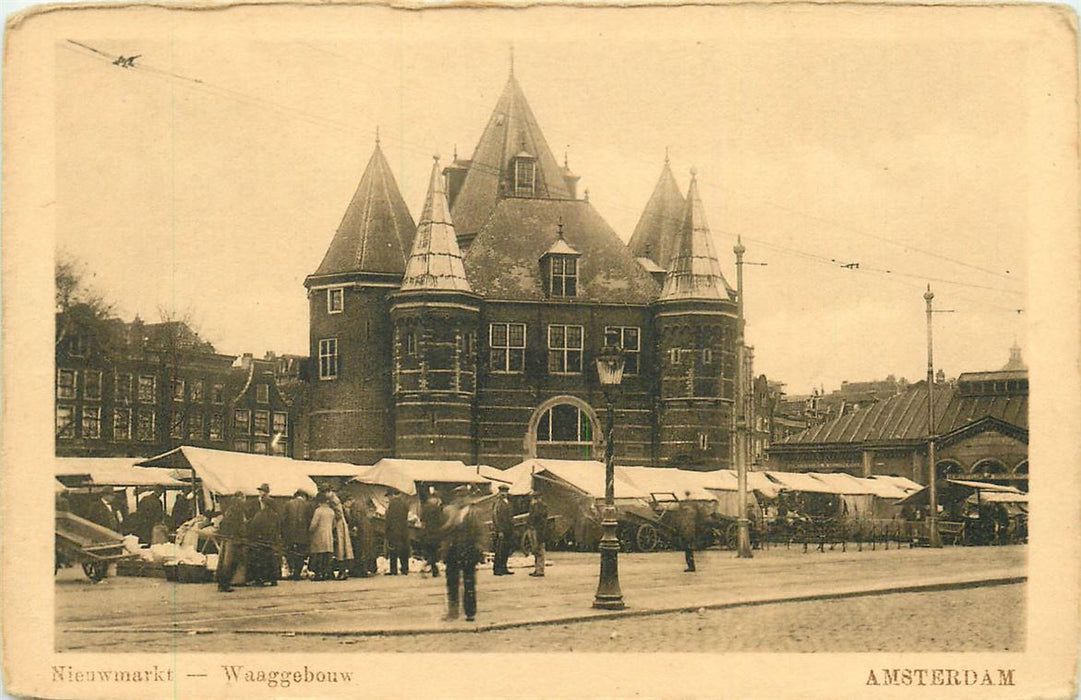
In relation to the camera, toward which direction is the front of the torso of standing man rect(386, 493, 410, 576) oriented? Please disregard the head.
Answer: away from the camera

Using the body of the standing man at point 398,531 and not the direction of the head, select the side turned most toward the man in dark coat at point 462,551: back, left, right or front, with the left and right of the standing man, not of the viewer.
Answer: back

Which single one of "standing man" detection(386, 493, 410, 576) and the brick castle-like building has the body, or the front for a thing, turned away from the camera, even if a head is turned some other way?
the standing man

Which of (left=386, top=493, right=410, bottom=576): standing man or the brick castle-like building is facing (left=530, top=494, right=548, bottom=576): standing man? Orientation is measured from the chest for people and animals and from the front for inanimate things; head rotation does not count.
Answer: the brick castle-like building

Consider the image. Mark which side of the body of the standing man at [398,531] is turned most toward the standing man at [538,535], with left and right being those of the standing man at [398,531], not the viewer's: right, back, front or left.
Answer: right

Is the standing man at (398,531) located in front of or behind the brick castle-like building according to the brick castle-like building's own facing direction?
in front

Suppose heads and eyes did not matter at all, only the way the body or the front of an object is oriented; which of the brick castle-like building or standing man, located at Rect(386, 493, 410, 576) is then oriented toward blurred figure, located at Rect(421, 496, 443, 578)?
the brick castle-like building

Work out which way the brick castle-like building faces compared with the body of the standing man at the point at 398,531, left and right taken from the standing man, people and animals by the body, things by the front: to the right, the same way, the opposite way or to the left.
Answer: the opposite way

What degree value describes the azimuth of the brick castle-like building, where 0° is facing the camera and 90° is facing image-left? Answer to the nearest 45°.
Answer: approximately 0°
